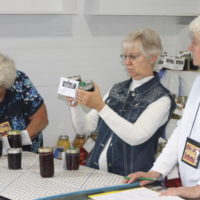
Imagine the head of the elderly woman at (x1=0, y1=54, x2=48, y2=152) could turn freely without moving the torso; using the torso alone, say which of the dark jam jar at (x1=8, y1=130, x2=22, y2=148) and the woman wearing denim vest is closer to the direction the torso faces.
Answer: the dark jam jar

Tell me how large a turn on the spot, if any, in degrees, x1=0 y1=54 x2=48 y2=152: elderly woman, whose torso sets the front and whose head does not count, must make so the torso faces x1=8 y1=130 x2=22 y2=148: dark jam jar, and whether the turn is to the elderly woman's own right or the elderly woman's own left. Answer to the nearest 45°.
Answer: approximately 45° to the elderly woman's own left

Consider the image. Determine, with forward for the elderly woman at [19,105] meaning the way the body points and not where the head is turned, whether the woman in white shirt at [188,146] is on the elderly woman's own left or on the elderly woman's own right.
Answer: on the elderly woman's own left

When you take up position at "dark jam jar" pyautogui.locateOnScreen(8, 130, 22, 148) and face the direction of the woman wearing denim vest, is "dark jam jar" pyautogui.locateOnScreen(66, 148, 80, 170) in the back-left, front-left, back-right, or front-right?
front-right

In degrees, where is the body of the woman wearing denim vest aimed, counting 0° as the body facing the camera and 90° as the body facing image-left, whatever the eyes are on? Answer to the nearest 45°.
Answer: approximately 45°

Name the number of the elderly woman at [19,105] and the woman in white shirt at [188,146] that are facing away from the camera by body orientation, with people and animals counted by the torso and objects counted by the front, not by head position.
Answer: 0

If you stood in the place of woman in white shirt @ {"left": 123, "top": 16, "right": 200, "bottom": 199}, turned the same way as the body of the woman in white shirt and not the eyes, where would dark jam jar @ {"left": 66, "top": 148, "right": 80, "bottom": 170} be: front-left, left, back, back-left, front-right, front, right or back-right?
front-right

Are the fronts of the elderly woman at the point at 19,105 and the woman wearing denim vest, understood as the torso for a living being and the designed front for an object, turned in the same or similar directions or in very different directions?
same or similar directions

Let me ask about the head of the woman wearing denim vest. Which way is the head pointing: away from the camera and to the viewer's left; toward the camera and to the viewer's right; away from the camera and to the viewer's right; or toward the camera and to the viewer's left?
toward the camera and to the viewer's left

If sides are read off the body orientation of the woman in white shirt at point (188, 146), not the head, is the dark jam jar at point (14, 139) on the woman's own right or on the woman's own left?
on the woman's own right
